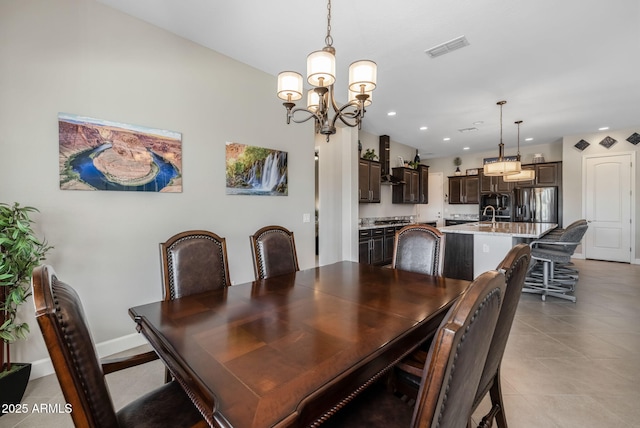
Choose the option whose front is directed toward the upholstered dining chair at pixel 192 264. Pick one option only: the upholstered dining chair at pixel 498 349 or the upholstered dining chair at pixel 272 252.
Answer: the upholstered dining chair at pixel 498 349

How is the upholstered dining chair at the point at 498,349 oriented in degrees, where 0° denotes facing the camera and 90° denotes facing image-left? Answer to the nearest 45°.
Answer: approximately 90°

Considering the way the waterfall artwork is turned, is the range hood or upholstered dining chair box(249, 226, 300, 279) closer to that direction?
the upholstered dining chair

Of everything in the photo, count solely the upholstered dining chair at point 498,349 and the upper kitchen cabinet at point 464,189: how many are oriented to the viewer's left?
1

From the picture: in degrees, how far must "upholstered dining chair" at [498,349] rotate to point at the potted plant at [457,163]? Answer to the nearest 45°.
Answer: approximately 90° to its right

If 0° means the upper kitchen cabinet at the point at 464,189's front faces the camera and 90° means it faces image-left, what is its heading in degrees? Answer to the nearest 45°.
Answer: approximately 0°

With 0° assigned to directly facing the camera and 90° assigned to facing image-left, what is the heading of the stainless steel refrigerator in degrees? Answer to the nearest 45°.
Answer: approximately 0°

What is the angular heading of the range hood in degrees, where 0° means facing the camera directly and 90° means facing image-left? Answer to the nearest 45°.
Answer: approximately 315°

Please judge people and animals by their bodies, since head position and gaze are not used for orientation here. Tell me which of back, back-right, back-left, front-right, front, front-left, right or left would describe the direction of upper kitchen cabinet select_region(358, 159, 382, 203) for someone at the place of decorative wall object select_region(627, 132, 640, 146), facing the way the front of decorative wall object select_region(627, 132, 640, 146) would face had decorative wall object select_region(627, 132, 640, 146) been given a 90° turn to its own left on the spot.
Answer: back-right
